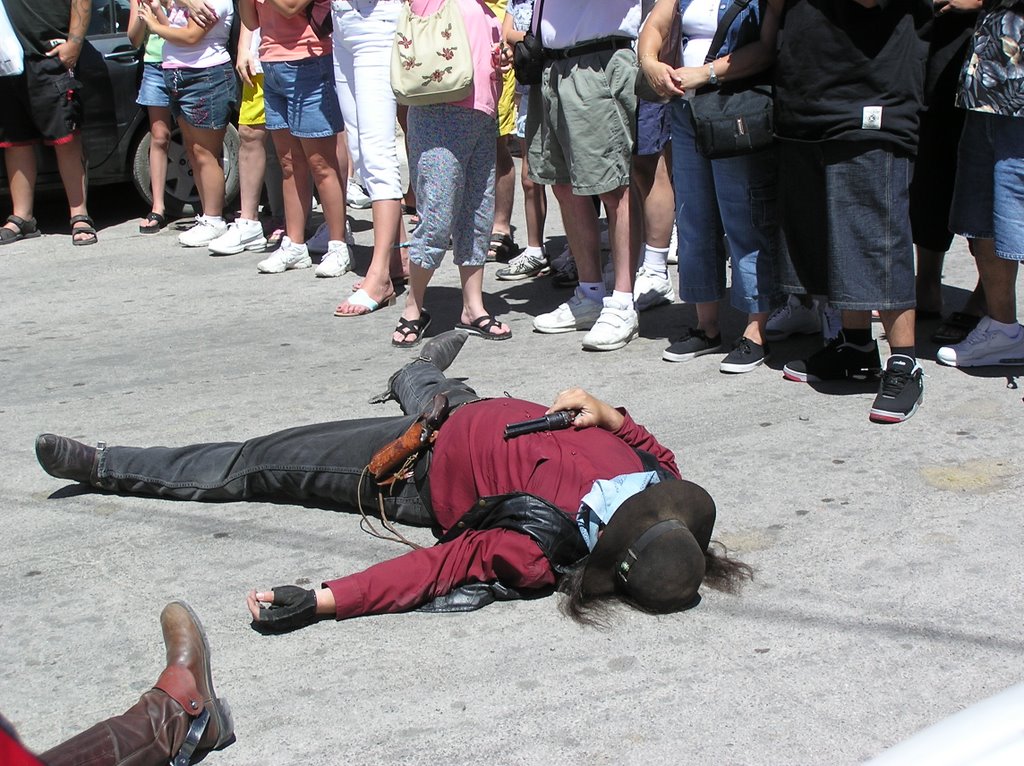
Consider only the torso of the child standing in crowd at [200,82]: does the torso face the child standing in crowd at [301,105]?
no

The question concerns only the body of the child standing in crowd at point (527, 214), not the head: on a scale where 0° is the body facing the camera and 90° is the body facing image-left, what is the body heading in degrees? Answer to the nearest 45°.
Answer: approximately 45°

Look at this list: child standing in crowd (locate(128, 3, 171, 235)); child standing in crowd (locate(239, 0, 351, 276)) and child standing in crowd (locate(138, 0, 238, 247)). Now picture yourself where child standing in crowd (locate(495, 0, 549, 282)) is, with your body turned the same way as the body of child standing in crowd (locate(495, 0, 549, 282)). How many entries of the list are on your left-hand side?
0

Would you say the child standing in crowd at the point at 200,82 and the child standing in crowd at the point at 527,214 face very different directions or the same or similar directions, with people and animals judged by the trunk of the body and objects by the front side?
same or similar directions

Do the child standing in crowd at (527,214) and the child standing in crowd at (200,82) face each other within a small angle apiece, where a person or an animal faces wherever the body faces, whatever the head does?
no

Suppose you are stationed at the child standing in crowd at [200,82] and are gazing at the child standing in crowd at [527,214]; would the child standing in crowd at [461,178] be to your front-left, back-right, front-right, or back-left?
front-right

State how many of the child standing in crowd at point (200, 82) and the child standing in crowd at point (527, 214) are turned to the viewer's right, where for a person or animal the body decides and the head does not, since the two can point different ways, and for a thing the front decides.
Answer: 0

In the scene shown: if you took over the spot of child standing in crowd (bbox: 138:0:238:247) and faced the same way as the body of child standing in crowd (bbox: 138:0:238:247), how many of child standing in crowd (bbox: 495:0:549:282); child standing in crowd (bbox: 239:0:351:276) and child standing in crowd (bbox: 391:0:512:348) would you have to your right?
0

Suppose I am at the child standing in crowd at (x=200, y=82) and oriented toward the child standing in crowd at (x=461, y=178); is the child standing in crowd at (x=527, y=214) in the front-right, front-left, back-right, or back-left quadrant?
front-left

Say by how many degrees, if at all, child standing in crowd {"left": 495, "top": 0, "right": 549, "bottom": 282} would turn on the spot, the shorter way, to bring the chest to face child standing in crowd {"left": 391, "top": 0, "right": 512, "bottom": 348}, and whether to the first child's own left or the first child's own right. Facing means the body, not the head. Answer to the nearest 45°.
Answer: approximately 45° to the first child's own left

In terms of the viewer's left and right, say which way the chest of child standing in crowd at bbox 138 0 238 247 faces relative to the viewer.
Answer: facing the viewer and to the left of the viewer

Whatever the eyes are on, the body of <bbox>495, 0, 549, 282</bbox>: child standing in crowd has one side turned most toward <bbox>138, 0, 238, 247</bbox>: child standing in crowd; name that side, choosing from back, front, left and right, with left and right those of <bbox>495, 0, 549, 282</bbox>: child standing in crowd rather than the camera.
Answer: right

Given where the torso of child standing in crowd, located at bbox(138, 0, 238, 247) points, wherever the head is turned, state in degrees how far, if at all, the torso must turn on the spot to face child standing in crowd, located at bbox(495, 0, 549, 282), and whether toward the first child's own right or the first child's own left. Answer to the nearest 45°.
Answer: approximately 90° to the first child's own left

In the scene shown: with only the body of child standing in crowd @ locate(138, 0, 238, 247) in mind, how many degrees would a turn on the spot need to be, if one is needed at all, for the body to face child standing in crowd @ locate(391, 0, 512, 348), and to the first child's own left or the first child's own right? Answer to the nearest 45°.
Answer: approximately 45° to the first child's own left

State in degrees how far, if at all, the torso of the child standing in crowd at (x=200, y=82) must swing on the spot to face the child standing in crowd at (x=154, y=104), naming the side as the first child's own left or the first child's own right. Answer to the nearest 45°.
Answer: approximately 90° to the first child's own right
